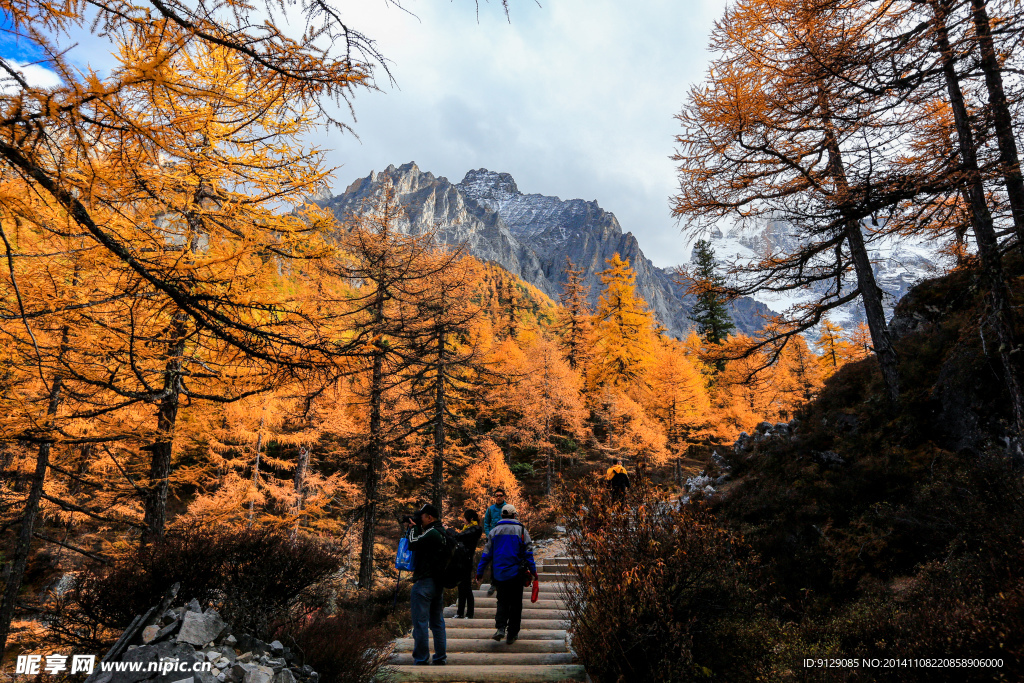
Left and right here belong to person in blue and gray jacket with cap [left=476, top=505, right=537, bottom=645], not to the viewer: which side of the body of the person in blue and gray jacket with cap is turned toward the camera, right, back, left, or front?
back

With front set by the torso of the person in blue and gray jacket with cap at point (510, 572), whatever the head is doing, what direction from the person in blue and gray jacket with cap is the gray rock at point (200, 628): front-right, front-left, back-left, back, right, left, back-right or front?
back-left

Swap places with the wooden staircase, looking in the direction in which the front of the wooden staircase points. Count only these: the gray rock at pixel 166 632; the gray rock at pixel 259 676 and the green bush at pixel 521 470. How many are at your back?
1

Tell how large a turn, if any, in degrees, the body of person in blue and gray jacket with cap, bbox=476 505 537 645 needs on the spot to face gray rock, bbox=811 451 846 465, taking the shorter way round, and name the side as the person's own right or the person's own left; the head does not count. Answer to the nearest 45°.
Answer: approximately 45° to the person's own right

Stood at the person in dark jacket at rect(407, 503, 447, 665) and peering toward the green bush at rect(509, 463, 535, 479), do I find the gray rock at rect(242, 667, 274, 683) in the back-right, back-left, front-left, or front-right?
back-left

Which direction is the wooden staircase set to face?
toward the camera

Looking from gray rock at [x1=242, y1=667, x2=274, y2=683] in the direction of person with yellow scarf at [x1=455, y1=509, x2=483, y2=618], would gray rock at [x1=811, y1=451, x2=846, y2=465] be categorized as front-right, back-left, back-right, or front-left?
front-right

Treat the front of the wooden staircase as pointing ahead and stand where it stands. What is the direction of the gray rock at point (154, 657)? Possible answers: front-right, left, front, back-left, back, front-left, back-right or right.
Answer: front-right

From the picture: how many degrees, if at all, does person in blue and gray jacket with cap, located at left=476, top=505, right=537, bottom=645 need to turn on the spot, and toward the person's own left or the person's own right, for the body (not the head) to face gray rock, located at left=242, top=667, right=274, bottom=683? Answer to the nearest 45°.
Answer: approximately 135° to the person's own left

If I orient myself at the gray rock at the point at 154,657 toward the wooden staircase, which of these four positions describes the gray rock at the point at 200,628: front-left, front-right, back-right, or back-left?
front-left
